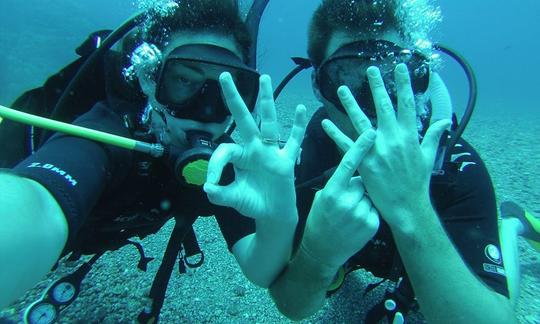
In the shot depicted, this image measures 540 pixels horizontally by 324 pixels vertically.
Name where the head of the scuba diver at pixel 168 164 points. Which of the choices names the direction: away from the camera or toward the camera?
toward the camera

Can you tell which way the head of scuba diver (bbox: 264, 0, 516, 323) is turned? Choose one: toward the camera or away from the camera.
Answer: toward the camera

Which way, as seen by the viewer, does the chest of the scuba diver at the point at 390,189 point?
toward the camera

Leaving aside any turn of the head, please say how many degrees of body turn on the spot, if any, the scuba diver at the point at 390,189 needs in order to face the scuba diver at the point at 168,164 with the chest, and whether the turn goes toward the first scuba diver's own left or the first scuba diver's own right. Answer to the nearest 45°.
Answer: approximately 90° to the first scuba diver's own right
